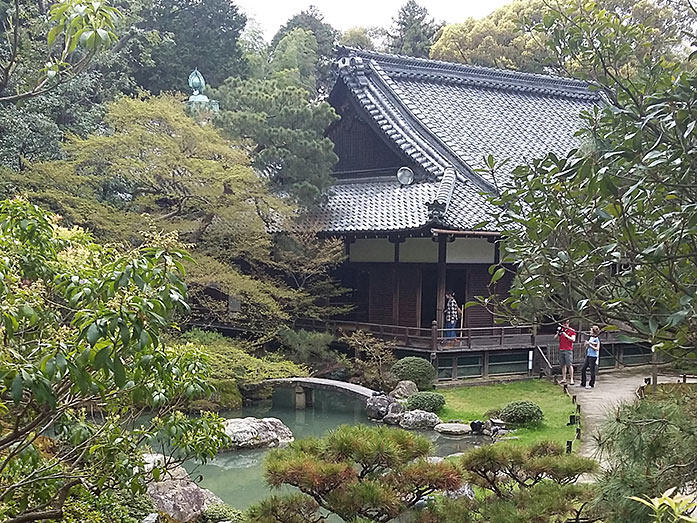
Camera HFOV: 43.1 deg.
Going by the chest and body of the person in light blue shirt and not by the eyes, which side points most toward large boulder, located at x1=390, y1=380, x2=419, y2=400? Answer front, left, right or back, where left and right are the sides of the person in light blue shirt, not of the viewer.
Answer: front

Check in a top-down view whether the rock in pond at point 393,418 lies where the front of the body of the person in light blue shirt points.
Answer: yes

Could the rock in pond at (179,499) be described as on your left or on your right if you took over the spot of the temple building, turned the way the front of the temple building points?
on your right

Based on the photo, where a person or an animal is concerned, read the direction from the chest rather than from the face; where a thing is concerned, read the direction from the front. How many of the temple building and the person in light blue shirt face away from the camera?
0

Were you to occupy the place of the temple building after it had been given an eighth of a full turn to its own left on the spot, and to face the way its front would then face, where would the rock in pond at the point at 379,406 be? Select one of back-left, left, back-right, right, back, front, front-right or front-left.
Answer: right

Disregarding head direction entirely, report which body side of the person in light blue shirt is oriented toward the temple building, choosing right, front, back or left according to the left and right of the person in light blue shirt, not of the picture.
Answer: right

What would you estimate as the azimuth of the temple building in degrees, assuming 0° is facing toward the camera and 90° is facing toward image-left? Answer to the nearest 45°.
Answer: approximately 315°

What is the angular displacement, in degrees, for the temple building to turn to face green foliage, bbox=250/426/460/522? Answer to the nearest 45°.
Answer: approximately 45° to its right

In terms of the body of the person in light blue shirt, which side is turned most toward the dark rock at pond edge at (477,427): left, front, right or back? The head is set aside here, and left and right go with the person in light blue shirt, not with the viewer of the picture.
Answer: front

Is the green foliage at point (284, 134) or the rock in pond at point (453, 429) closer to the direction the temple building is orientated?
the rock in pond

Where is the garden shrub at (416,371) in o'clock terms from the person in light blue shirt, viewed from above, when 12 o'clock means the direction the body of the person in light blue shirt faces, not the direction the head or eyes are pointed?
The garden shrub is roughly at 1 o'clock from the person in light blue shirt.

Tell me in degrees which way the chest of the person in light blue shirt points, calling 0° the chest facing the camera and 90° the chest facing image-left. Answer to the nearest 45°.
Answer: approximately 45°

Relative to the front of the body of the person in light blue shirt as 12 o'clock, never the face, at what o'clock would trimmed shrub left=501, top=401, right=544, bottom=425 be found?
The trimmed shrub is roughly at 11 o'clock from the person in light blue shirt.
